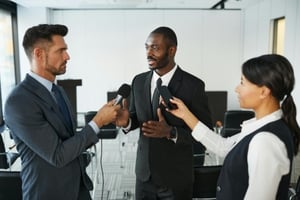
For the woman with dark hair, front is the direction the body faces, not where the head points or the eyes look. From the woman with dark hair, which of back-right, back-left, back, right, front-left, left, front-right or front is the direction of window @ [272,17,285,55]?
right

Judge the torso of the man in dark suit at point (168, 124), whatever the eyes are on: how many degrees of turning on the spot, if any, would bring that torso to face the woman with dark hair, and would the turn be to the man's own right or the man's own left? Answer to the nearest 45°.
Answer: approximately 90° to the man's own left

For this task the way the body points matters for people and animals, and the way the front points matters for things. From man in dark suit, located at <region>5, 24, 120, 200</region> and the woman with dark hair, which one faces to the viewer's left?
the woman with dark hair

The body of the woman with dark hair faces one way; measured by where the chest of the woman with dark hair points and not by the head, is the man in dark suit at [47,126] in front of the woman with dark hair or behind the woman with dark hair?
in front

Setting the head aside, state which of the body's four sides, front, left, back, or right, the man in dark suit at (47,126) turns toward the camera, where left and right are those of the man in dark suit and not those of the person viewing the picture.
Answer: right

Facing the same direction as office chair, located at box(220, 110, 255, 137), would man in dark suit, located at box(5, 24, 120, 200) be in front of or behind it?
in front

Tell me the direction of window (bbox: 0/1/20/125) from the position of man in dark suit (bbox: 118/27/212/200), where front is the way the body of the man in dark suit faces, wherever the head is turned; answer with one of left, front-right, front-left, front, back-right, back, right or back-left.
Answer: right

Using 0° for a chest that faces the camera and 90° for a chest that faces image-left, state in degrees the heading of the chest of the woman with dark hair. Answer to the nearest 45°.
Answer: approximately 90°

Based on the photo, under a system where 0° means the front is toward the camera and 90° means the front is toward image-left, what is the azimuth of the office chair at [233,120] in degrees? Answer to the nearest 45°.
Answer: approximately 45°

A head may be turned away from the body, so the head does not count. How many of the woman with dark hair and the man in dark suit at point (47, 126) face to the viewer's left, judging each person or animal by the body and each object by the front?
1

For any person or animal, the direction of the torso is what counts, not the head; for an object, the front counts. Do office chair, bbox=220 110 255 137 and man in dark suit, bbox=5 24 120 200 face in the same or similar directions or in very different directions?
very different directions

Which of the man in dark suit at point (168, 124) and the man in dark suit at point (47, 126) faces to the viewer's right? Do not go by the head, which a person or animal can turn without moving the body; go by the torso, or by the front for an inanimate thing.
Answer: the man in dark suit at point (47, 126)

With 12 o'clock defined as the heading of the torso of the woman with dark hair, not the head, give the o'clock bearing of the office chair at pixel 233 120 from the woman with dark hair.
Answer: The office chair is roughly at 3 o'clock from the woman with dark hair.
